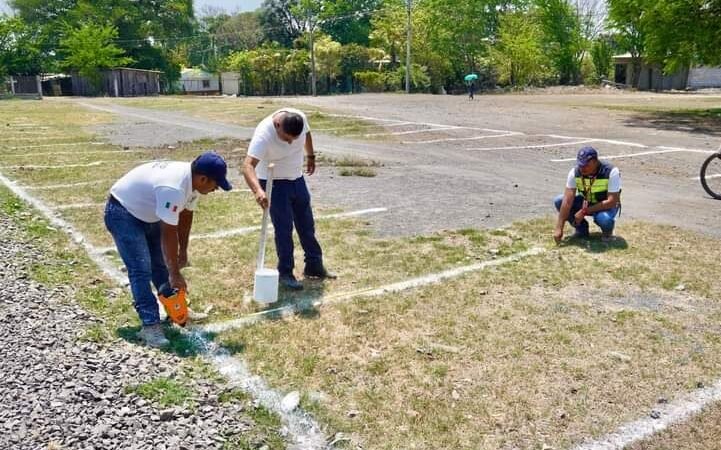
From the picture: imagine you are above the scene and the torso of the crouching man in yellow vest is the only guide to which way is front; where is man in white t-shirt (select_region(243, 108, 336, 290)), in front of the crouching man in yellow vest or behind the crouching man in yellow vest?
in front

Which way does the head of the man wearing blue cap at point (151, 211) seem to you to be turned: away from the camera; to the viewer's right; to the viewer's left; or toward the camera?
to the viewer's right

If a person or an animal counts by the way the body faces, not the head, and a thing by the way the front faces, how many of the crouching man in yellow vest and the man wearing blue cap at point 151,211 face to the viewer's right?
1

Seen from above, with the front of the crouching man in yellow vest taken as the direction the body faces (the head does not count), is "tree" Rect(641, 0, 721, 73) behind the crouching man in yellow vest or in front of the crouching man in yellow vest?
behind

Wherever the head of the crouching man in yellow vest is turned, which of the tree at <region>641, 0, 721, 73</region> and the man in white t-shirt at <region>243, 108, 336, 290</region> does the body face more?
the man in white t-shirt

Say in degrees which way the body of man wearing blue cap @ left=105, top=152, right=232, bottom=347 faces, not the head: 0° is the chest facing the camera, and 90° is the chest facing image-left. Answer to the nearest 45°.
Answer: approximately 270°

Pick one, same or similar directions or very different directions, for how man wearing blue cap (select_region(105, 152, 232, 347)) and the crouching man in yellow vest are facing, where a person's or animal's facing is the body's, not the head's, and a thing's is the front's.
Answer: very different directions

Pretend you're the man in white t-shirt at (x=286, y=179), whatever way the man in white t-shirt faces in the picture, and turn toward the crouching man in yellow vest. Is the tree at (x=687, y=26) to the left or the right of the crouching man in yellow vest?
left

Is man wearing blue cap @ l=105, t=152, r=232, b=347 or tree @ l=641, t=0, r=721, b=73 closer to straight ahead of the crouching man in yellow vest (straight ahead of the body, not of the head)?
the man wearing blue cap

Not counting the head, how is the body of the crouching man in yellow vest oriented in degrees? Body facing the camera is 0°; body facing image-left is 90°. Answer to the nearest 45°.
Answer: approximately 45°

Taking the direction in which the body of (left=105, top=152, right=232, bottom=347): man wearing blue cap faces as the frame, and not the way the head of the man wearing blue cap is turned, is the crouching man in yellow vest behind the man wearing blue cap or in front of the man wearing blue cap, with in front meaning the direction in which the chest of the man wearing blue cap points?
in front
